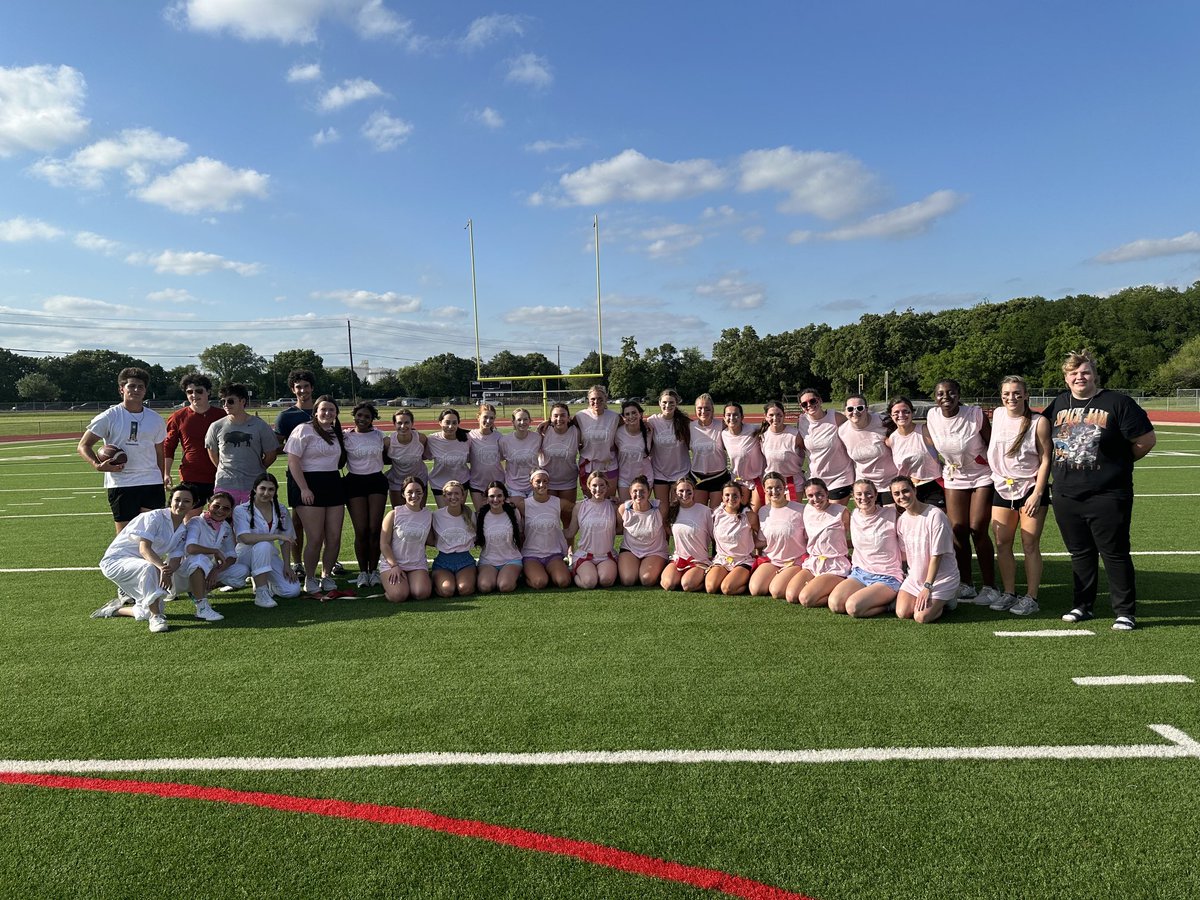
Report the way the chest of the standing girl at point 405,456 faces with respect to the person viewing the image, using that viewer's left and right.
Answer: facing the viewer

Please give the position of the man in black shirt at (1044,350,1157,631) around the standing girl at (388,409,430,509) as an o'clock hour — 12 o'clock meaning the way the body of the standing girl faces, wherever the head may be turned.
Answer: The man in black shirt is roughly at 10 o'clock from the standing girl.

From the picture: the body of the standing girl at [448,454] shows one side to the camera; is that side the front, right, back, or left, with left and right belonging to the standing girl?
front

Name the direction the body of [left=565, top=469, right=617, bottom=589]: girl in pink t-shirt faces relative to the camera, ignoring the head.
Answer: toward the camera

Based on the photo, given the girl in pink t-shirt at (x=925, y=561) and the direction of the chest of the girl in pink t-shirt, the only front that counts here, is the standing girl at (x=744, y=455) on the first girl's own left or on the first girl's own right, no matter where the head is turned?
on the first girl's own right

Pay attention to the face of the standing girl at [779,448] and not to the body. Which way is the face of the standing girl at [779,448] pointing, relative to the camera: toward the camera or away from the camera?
toward the camera

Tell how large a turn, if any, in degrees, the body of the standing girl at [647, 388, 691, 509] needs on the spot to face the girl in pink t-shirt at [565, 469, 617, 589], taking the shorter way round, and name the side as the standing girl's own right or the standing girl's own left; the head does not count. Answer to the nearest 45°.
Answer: approximately 45° to the standing girl's own right

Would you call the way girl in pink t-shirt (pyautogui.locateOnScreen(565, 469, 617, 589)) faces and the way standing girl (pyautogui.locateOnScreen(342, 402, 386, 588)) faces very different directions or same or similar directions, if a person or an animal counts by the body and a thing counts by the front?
same or similar directions

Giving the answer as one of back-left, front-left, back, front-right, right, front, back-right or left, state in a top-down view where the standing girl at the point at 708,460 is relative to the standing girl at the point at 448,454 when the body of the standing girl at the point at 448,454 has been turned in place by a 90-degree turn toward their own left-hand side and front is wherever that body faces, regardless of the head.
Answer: front

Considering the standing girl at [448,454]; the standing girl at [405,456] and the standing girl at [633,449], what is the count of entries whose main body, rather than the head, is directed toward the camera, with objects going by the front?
3

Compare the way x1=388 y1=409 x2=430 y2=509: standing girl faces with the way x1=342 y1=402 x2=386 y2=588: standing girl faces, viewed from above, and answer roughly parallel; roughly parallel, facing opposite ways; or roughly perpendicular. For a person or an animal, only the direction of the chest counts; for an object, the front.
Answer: roughly parallel

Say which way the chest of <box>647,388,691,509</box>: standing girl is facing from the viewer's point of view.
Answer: toward the camera

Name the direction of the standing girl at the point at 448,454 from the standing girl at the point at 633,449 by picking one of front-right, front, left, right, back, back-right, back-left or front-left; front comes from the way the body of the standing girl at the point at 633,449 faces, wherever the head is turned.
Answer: right
